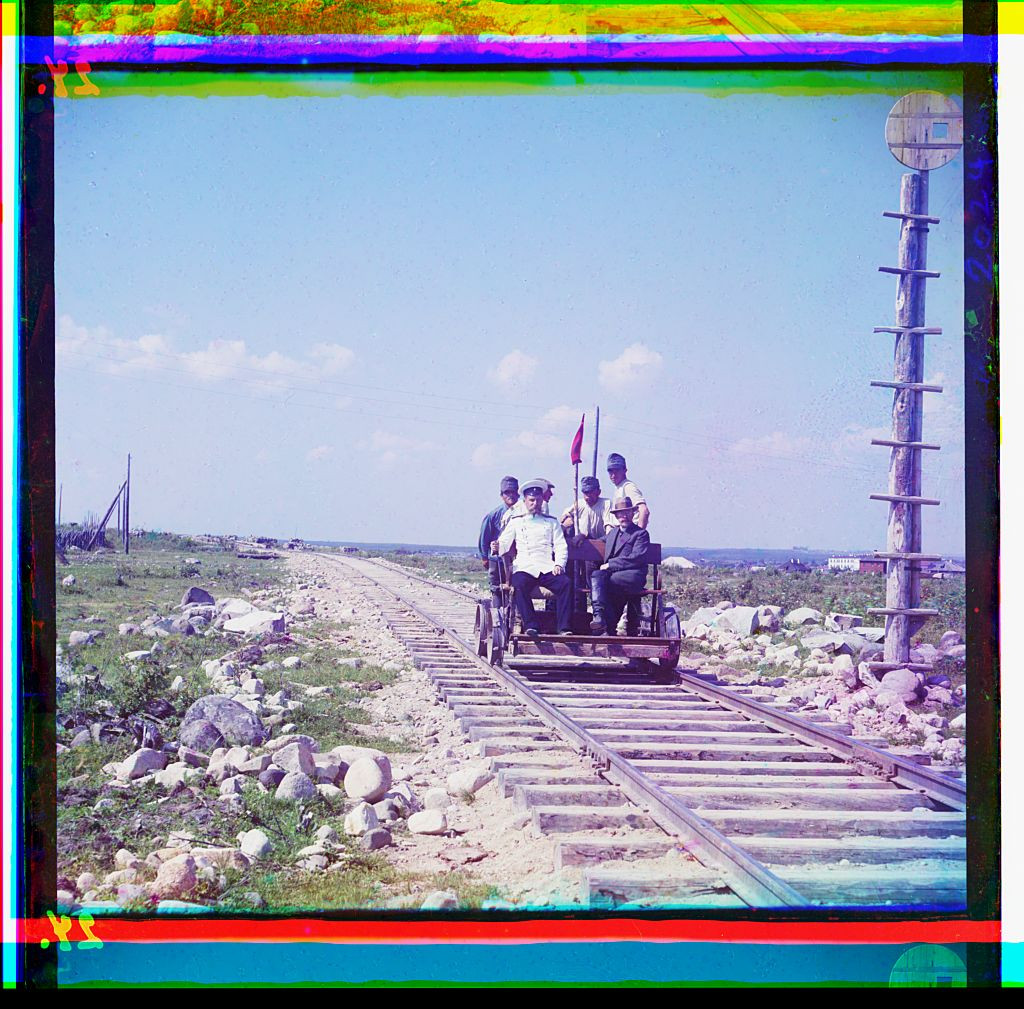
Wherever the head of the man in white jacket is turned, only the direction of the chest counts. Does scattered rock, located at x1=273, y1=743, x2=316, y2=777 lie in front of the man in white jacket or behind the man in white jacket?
in front

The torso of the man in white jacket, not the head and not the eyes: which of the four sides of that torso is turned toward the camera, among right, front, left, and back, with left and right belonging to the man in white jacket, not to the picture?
front

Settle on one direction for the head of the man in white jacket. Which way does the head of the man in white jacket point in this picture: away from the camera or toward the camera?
toward the camera

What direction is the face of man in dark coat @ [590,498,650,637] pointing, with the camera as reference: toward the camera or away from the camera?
toward the camera

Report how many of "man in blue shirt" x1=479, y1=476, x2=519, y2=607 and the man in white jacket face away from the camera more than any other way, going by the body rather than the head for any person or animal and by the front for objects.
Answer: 0

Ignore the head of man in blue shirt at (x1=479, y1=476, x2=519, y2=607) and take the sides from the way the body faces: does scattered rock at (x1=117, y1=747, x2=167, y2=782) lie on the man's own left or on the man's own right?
on the man's own right

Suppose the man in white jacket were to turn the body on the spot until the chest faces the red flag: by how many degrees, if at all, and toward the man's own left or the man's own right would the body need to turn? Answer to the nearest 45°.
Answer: approximately 180°

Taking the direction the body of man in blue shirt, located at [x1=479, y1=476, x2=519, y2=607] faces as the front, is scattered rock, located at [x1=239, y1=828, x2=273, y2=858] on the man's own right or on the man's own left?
on the man's own right

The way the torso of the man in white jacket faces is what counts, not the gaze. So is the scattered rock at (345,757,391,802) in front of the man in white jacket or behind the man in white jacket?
in front

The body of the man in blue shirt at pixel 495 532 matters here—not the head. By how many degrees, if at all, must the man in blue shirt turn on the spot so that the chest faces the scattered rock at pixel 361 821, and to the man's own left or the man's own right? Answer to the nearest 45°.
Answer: approximately 45° to the man's own right

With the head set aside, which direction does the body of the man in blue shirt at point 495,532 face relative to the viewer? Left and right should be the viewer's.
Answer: facing the viewer and to the right of the viewer

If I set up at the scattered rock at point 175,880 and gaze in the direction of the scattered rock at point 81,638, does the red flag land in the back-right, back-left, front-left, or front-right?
front-right
